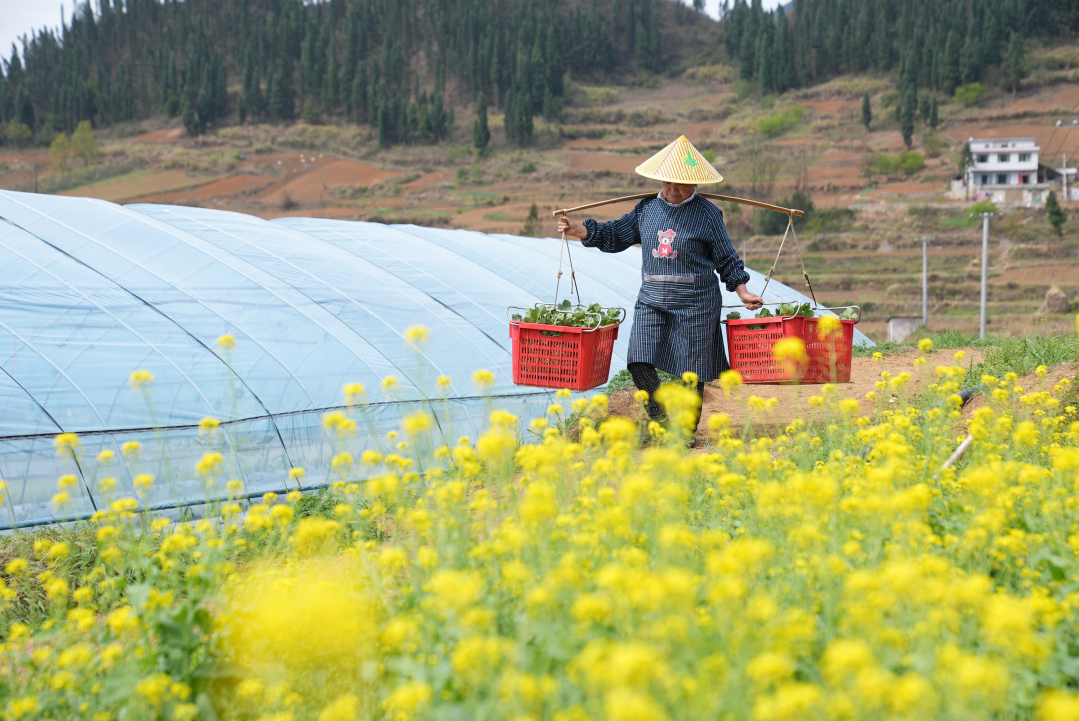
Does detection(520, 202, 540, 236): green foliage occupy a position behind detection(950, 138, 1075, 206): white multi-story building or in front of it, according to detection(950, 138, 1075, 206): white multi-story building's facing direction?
in front

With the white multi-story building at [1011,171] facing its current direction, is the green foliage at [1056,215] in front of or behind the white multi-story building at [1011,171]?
in front

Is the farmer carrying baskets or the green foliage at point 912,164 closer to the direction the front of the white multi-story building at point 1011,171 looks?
the farmer carrying baskets

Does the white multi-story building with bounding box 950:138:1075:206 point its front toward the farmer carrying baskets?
yes

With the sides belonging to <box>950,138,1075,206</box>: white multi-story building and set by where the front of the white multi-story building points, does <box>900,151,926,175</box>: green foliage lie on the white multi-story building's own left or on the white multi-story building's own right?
on the white multi-story building's own right

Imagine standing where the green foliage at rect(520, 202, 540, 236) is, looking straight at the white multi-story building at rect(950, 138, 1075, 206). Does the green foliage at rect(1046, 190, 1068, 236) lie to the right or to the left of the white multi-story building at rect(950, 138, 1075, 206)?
right

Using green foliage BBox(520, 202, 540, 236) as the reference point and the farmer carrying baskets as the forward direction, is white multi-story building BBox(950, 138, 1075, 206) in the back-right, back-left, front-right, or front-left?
back-left

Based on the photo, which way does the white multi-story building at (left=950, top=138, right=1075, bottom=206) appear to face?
toward the camera

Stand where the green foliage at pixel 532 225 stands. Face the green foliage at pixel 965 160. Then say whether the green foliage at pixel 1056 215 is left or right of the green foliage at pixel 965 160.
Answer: right

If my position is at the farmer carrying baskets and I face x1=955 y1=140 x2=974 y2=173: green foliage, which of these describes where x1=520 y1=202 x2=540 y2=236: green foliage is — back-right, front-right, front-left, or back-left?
front-left

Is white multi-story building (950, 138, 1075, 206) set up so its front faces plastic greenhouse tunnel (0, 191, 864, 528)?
yes
